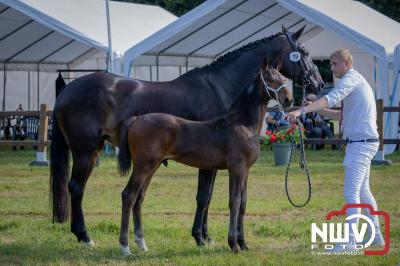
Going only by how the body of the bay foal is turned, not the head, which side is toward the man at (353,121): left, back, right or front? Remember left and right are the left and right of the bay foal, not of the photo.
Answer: front

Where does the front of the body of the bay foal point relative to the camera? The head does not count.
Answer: to the viewer's right

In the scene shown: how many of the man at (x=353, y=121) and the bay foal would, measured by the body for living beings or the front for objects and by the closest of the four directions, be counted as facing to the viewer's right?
1

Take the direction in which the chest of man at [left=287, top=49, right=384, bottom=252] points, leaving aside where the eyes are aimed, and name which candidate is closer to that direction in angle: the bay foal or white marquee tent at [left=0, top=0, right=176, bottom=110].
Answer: the bay foal

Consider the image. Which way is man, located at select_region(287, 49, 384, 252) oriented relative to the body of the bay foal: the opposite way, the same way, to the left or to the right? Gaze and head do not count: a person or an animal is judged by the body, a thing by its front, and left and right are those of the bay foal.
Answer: the opposite way

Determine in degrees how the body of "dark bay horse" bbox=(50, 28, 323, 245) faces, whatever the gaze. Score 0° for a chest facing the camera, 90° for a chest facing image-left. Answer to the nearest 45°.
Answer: approximately 270°

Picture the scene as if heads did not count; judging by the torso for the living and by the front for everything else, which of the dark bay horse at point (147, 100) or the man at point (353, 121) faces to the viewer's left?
the man

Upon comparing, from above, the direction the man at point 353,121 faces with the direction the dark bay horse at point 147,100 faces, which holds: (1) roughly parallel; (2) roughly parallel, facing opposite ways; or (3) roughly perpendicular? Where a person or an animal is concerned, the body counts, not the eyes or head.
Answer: roughly parallel, facing opposite ways

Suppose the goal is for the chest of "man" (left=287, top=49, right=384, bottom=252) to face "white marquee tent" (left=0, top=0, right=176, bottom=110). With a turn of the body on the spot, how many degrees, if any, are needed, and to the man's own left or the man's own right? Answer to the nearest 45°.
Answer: approximately 45° to the man's own right

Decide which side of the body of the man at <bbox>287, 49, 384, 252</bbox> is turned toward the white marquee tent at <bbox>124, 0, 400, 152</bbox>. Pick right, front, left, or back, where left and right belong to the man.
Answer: right

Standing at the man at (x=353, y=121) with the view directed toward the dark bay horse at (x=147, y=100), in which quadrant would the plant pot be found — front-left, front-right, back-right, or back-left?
front-right

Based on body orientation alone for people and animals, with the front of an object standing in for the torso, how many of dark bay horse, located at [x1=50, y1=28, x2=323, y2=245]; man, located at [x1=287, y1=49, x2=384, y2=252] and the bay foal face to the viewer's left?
1

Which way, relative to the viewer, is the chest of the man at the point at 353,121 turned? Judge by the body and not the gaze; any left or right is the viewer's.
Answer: facing to the left of the viewer
